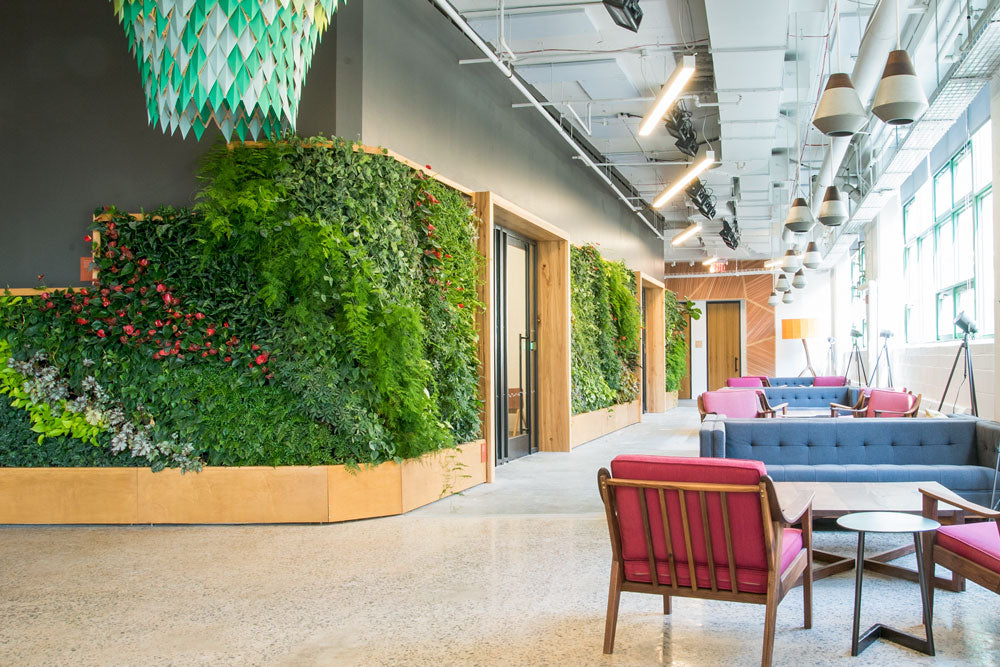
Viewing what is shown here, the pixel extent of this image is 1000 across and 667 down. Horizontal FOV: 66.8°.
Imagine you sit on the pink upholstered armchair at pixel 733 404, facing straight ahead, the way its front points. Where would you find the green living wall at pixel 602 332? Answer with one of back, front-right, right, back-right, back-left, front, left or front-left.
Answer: left

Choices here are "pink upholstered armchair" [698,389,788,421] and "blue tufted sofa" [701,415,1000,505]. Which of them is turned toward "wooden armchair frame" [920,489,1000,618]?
the blue tufted sofa

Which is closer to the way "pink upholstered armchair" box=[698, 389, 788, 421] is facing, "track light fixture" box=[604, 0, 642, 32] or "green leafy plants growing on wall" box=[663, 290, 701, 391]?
the green leafy plants growing on wall

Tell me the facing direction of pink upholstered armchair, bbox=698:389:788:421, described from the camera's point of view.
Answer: facing away from the viewer and to the right of the viewer

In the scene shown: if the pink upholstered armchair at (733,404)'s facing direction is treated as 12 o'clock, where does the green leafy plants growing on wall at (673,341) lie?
The green leafy plants growing on wall is roughly at 10 o'clock from the pink upholstered armchair.

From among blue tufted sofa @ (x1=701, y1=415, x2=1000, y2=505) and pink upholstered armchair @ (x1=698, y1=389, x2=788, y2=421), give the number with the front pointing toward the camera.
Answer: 1

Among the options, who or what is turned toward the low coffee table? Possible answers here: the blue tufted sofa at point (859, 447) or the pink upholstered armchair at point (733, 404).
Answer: the blue tufted sofa

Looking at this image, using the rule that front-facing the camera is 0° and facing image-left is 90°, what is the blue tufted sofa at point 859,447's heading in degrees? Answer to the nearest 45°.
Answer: approximately 0°

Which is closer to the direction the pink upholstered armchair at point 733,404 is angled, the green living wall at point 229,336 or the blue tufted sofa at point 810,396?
the blue tufted sofa

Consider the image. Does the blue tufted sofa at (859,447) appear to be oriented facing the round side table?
yes

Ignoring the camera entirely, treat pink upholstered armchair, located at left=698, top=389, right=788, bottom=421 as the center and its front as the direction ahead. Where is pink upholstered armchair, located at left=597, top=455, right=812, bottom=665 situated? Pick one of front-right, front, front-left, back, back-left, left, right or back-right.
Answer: back-right

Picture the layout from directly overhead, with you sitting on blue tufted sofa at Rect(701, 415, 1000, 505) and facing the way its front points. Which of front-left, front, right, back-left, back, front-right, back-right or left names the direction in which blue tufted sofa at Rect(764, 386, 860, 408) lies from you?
back

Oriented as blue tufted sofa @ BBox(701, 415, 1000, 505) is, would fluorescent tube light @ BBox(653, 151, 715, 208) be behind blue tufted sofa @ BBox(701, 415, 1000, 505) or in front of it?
behind
